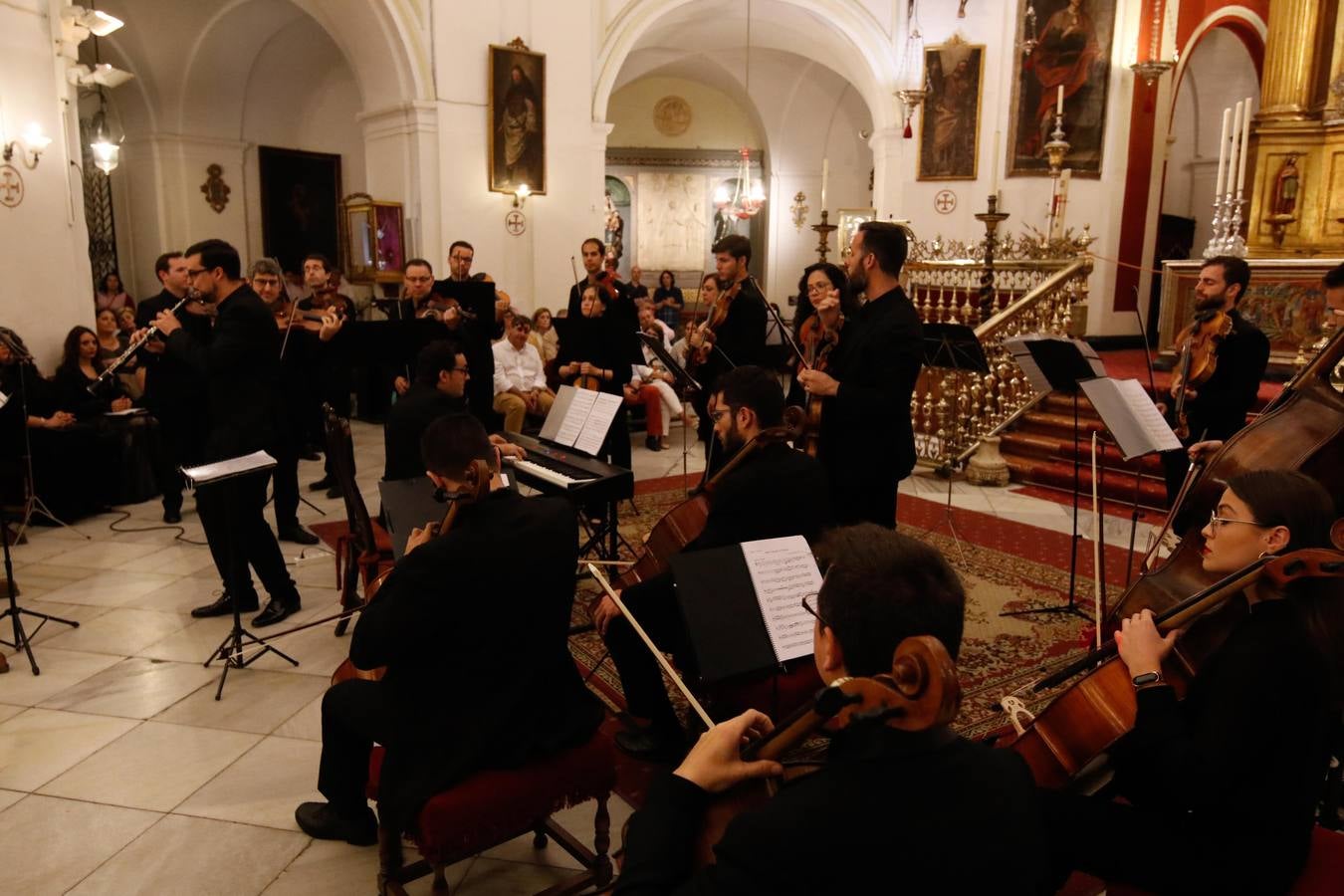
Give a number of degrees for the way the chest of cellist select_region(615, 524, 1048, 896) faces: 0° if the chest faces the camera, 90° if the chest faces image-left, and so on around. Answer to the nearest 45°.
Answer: approximately 135°

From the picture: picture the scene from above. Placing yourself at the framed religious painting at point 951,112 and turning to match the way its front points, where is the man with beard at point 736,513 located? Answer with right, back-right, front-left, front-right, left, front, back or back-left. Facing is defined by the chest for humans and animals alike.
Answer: front

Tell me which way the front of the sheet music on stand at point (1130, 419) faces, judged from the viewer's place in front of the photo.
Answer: facing the viewer and to the right of the viewer

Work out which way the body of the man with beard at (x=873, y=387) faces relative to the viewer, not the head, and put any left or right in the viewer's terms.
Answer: facing to the left of the viewer

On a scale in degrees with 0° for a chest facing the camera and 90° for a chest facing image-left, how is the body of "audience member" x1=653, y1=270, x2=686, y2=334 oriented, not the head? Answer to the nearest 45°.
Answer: approximately 0°

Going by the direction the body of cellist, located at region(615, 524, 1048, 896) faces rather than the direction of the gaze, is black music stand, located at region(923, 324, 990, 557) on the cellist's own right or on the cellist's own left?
on the cellist's own right

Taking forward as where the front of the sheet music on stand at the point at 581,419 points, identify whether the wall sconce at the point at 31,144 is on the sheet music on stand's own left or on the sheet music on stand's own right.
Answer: on the sheet music on stand's own right

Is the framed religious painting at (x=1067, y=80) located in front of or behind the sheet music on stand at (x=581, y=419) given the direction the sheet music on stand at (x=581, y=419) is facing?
behind

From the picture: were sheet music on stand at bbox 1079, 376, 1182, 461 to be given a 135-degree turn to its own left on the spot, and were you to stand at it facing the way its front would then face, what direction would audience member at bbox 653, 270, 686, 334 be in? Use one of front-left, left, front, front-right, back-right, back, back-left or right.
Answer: front-left

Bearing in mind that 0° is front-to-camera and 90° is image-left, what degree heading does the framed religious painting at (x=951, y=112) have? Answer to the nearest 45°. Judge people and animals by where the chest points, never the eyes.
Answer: approximately 0°

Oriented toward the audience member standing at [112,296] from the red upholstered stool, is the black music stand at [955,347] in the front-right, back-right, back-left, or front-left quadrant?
front-right

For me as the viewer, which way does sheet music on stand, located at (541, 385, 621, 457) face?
facing the viewer and to the left of the viewer

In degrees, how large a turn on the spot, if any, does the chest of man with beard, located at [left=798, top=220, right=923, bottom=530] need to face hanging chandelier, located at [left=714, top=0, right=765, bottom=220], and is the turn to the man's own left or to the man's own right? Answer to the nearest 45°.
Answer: approximately 90° to the man's own right

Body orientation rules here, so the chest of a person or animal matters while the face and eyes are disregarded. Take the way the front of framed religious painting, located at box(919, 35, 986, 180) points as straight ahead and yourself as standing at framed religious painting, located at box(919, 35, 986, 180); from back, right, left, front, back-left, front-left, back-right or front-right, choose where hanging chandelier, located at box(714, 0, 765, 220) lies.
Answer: back-right
